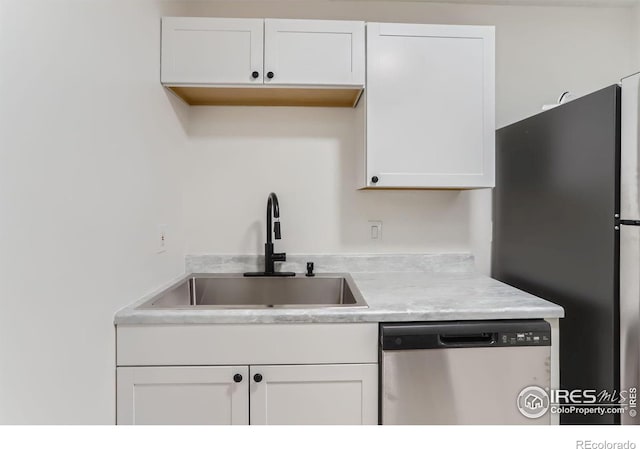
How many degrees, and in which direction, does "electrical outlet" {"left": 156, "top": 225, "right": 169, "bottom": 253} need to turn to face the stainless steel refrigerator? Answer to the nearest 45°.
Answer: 0° — it already faces it

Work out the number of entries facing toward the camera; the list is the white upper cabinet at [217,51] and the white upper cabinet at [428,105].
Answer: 2

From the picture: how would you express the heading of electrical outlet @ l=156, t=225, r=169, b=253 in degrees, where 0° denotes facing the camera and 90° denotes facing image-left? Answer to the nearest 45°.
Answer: approximately 315°

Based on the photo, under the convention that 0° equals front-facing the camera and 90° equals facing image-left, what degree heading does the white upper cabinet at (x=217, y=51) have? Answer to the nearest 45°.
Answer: approximately 0°

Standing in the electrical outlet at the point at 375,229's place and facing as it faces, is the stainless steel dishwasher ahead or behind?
ahead

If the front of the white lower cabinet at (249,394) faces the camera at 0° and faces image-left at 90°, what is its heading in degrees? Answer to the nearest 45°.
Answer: approximately 0°
